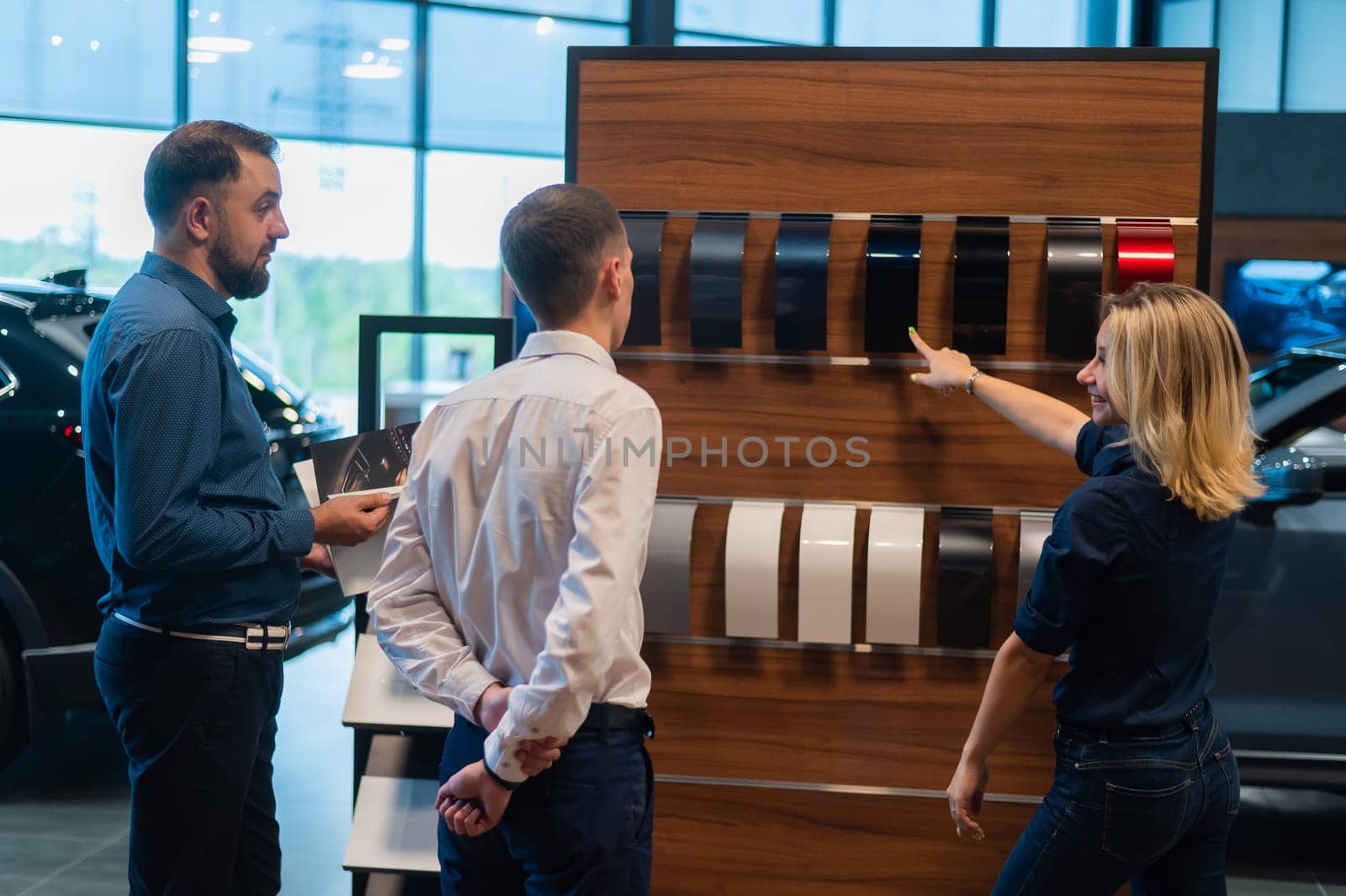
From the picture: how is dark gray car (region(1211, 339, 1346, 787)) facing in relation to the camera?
to the viewer's left

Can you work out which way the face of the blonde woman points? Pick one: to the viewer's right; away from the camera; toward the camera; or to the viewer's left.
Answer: to the viewer's left

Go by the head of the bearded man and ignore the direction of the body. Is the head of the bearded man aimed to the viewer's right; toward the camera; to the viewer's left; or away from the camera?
to the viewer's right

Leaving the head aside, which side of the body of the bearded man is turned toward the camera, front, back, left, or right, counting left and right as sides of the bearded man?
right

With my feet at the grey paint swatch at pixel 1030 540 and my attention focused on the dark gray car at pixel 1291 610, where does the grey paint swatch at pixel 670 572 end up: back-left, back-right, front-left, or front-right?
back-left

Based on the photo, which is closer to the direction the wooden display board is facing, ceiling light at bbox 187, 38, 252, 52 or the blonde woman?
the blonde woman
